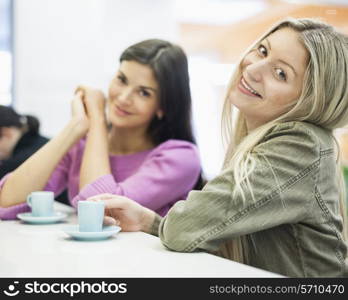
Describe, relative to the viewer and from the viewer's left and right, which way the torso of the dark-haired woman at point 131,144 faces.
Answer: facing the viewer and to the left of the viewer

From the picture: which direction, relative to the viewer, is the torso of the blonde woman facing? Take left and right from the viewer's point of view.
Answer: facing to the left of the viewer

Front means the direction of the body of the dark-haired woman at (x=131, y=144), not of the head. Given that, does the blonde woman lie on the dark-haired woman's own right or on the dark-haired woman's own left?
on the dark-haired woman's own left
